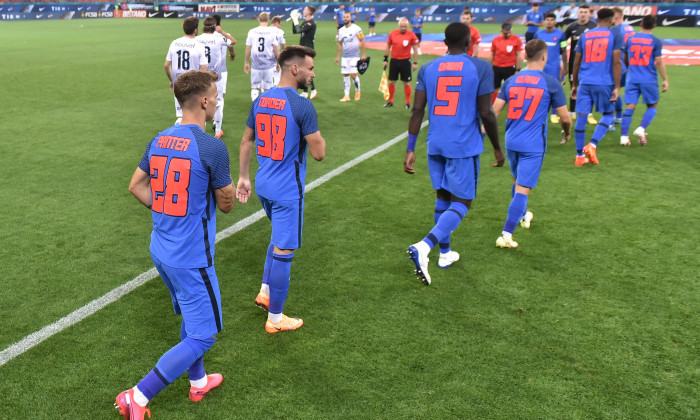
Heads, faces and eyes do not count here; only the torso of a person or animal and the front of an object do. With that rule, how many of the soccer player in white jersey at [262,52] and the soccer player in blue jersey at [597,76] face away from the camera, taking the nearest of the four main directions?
2

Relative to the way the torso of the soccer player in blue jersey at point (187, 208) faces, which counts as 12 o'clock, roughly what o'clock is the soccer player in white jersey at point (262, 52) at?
The soccer player in white jersey is roughly at 11 o'clock from the soccer player in blue jersey.

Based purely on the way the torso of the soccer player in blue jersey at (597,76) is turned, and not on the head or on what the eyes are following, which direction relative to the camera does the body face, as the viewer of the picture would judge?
away from the camera

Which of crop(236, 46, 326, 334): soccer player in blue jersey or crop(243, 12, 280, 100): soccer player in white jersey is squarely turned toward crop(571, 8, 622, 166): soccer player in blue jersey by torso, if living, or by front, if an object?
crop(236, 46, 326, 334): soccer player in blue jersey

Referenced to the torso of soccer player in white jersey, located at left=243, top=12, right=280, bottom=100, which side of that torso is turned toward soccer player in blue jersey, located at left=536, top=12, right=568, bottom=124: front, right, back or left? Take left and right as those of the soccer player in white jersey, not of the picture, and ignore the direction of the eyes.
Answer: right

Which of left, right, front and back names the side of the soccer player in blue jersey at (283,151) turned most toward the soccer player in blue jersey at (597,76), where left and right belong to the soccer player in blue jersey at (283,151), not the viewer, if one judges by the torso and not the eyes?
front

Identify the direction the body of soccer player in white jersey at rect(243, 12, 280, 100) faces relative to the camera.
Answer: away from the camera

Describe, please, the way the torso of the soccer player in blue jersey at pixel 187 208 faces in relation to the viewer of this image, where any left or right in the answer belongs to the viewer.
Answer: facing away from the viewer and to the right of the viewer

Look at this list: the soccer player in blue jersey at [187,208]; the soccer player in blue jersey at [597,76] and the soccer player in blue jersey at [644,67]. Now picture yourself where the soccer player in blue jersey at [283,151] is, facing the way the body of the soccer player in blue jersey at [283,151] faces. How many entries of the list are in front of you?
2

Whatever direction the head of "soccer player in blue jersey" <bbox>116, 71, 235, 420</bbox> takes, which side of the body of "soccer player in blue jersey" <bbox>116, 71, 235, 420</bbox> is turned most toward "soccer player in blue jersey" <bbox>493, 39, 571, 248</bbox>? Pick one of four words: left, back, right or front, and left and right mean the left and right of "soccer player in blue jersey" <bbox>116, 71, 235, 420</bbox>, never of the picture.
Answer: front

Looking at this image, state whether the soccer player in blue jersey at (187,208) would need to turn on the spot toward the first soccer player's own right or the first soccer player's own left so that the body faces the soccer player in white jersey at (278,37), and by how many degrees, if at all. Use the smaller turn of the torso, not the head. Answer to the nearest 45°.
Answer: approximately 45° to the first soccer player's own left

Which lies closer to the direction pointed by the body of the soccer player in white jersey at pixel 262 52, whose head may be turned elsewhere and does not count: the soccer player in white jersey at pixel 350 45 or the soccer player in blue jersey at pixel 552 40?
the soccer player in white jersey

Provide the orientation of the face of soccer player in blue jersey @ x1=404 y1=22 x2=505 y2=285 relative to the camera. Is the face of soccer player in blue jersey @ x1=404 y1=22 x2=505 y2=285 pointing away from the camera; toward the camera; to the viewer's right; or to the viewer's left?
away from the camera

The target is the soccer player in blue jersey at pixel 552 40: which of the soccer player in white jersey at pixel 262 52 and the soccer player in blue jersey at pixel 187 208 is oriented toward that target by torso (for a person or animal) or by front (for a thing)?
the soccer player in blue jersey at pixel 187 208

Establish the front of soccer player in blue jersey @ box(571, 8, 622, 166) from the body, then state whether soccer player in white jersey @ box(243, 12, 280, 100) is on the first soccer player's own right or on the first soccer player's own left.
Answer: on the first soccer player's own left
